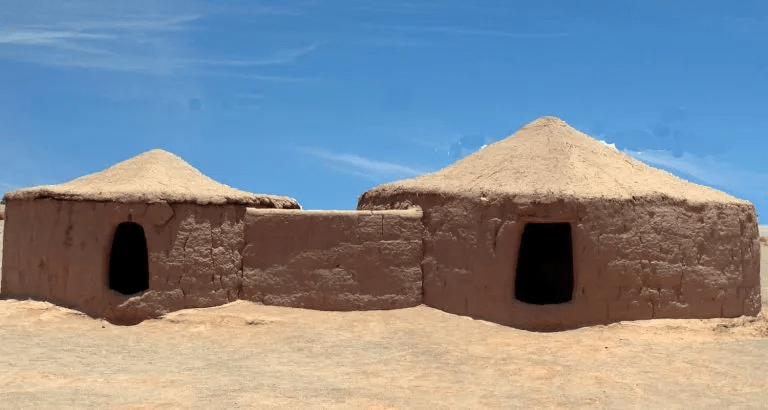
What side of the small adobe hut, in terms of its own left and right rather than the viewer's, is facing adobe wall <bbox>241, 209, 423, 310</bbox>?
left

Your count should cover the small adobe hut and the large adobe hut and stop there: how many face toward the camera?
2

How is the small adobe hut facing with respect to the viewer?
toward the camera

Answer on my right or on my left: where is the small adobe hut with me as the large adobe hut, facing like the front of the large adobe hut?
on my right

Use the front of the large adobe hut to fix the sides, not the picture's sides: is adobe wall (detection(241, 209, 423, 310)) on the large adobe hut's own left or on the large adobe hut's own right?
on the large adobe hut's own right

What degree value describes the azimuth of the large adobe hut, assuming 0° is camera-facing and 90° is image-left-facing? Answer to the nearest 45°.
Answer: approximately 0°
